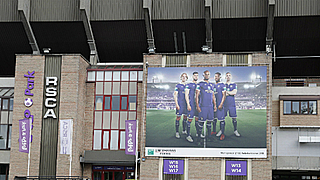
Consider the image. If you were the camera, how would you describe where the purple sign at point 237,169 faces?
facing the viewer

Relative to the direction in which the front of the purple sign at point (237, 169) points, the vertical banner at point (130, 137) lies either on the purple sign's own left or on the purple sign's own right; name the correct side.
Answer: on the purple sign's own right

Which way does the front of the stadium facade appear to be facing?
toward the camera

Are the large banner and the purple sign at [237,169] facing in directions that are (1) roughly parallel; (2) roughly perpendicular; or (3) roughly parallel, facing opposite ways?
roughly parallel

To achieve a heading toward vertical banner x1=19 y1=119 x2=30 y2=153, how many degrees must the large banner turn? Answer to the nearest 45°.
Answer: approximately 90° to its right

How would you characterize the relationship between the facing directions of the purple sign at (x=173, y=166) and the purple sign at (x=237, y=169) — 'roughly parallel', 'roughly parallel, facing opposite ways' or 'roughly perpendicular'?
roughly parallel

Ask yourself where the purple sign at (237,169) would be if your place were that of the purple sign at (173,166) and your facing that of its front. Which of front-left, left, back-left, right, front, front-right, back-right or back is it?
left

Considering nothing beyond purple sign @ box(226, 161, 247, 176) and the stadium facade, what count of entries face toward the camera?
2

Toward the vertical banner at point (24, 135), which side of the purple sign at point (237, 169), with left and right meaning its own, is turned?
right

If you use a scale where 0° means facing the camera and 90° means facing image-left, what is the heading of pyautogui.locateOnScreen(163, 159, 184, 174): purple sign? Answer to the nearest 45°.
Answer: approximately 0°
